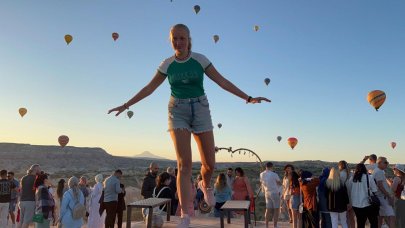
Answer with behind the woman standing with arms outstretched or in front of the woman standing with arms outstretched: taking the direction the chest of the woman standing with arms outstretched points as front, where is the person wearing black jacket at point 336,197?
behind

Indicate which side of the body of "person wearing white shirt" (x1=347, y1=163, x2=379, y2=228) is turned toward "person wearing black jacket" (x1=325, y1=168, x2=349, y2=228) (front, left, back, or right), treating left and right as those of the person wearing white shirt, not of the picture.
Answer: left

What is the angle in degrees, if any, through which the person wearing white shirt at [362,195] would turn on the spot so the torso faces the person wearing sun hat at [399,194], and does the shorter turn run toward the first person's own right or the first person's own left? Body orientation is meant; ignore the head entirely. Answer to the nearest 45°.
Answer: approximately 45° to the first person's own right

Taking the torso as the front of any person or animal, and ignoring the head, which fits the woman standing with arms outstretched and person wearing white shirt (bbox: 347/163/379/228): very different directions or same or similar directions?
very different directions

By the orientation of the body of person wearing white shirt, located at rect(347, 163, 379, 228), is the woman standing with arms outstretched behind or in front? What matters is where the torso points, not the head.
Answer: behind

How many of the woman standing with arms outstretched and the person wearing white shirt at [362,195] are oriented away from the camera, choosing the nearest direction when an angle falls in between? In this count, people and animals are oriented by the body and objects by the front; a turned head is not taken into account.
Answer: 1

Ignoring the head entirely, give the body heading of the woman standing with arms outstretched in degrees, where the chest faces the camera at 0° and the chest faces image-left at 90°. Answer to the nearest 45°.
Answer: approximately 0°

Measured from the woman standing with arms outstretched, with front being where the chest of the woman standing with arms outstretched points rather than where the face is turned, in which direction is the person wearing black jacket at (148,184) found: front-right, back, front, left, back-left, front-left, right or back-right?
back

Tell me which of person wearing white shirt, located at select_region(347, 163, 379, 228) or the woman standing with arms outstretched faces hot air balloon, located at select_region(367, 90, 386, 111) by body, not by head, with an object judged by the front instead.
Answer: the person wearing white shirt

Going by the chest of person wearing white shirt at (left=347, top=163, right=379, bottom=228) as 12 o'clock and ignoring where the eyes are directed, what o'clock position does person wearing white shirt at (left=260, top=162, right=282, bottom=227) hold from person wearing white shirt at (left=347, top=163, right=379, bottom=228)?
person wearing white shirt at (left=260, top=162, right=282, bottom=227) is roughly at 10 o'clock from person wearing white shirt at (left=347, top=163, right=379, bottom=228).

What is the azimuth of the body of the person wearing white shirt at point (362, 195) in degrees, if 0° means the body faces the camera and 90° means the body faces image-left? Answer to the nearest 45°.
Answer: approximately 180°

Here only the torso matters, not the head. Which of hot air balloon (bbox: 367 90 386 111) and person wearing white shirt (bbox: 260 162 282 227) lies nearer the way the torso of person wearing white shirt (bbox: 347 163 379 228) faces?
the hot air balloon

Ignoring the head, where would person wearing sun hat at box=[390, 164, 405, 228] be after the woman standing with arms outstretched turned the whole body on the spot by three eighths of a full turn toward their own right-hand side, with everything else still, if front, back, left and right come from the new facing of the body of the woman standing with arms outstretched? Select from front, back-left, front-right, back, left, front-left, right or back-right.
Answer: right
